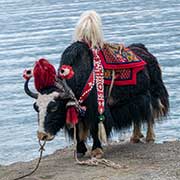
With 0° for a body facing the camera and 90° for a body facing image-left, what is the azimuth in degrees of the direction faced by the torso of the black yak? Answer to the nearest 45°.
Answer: approximately 45°
